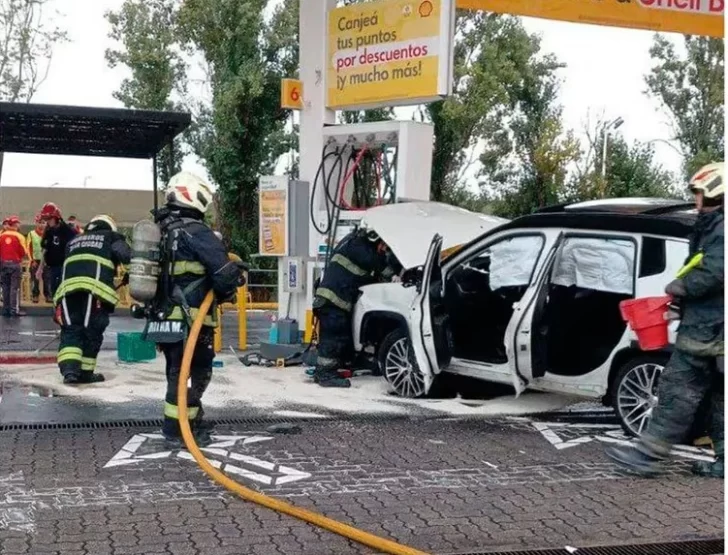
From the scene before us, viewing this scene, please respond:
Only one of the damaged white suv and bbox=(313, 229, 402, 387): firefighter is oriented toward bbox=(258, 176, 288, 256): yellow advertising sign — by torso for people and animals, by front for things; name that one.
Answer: the damaged white suv

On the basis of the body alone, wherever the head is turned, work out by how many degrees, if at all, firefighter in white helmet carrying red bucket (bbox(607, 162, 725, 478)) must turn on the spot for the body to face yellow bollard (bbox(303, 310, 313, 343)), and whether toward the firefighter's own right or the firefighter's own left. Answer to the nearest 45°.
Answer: approximately 45° to the firefighter's own right

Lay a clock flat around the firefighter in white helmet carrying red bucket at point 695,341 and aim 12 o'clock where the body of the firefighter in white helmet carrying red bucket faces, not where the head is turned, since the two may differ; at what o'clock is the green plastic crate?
The green plastic crate is roughly at 1 o'clock from the firefighter in white helmet carrying red bucket.

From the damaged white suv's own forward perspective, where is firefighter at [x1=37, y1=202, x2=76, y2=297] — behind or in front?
in front

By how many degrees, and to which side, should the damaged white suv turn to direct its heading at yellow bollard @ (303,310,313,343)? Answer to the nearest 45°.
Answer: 0° — it already faces it

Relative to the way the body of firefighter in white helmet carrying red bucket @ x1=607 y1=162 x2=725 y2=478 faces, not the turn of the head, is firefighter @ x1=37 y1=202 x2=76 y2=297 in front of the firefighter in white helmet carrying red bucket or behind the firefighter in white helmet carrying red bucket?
in front

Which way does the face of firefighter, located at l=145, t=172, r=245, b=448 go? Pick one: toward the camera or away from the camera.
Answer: away from the camera

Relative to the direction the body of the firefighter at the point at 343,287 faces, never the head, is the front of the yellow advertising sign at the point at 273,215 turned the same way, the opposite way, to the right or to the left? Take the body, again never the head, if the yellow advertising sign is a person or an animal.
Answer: to the right

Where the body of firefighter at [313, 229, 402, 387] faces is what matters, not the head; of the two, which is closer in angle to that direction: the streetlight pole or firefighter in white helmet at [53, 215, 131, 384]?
the streetlight pole

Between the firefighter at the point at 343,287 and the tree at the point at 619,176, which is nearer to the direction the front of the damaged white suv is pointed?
the firefighter

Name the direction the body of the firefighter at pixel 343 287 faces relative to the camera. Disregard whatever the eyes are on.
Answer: to the viewer's right

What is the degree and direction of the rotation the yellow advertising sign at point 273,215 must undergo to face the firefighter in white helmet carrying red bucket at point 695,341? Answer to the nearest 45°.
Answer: approximately 45° to its left

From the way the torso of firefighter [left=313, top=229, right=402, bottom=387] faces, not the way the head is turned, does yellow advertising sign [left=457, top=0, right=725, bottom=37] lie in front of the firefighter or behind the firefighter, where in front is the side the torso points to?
in front

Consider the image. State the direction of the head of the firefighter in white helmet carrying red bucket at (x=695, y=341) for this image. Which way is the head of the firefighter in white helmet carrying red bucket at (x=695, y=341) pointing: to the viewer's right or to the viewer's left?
to the viewer's left

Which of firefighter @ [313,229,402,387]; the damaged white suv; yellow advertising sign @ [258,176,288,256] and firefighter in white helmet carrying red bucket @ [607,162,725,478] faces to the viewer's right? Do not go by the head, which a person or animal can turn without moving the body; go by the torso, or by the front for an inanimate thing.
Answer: the firefighter
